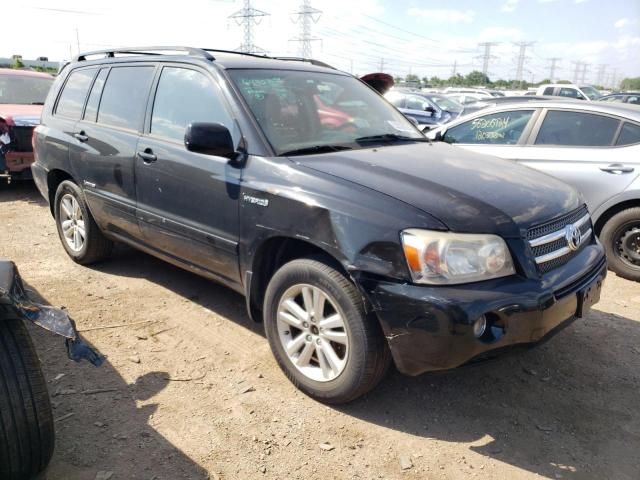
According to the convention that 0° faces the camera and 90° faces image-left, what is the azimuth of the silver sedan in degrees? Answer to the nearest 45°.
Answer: approximately 90°

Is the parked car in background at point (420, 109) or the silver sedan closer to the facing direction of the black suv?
the silver sedan

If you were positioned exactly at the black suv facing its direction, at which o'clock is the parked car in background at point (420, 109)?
The parked car in background is roughly at 8 o'clock from the black suv.

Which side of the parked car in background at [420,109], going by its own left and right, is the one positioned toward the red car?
right

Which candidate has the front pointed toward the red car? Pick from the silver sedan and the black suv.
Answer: the silver sedan

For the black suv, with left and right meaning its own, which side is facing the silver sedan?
left

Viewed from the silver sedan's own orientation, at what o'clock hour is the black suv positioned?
The black suv is roughly at 10 o'clock from the silver sedan.

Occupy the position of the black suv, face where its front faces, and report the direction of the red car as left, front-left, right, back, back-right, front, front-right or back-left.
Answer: back

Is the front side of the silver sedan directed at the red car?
yes
